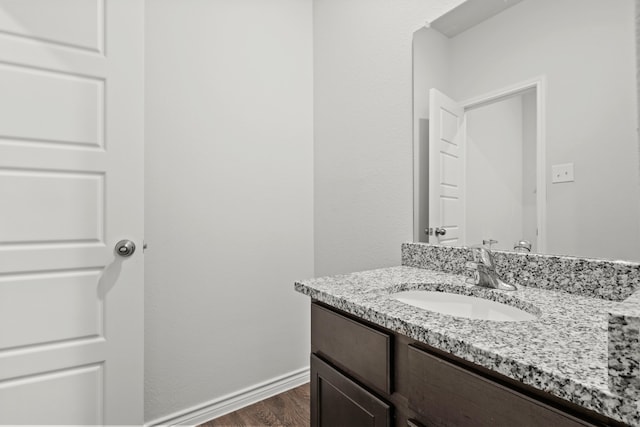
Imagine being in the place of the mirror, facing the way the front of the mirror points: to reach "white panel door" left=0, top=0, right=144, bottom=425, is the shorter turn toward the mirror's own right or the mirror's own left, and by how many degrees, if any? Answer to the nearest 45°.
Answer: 0° — it already faces it

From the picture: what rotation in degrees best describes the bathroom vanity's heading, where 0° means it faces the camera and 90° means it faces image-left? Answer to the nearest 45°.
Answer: approximately 45°

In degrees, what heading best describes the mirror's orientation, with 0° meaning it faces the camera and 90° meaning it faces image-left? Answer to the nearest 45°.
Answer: approximately 45°

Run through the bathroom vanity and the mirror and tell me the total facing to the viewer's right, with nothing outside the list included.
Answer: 0
